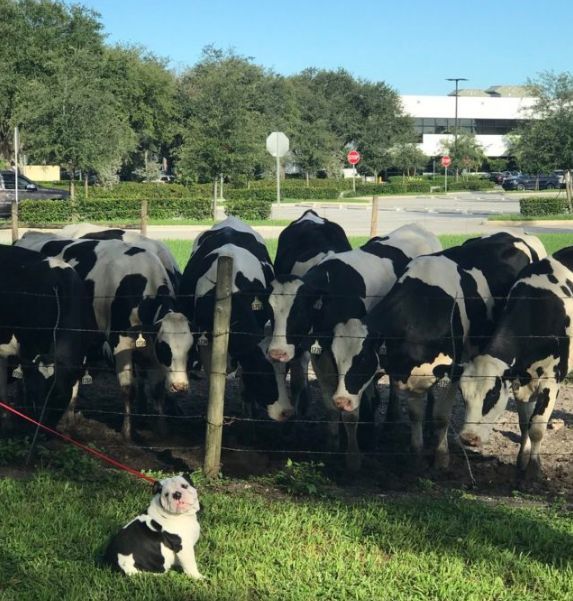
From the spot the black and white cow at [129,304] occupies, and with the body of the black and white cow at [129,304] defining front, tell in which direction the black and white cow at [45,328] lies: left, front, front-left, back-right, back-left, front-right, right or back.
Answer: right

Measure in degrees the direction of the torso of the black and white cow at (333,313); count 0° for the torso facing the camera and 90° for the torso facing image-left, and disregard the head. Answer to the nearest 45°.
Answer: approximately 45°

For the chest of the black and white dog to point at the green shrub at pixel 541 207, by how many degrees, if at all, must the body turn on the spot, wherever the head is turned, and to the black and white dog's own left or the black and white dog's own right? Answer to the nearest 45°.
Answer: approximately 90° to the black and white dog's own left

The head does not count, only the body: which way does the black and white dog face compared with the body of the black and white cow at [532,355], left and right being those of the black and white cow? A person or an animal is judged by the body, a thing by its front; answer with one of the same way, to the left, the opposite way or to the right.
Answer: to the left

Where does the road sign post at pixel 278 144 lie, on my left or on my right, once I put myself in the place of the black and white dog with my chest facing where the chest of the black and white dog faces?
on my left

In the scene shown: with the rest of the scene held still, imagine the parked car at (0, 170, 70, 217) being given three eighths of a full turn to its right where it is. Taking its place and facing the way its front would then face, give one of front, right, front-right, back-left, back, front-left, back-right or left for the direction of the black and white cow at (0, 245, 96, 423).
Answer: front-left

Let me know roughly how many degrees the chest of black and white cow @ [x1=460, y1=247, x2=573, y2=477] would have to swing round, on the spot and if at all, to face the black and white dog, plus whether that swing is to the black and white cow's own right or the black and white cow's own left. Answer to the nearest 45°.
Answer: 0° — it already faces it

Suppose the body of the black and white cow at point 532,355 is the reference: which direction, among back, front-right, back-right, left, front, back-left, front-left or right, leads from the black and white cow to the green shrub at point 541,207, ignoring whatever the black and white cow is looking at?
back-right

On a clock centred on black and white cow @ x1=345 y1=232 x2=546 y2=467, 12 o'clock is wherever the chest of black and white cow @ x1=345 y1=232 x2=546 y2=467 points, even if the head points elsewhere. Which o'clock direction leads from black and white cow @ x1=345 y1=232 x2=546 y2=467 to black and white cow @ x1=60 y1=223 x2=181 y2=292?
black and white cow @ x1=60 y1=223 x2=181 y2=292 is roughly at 3 o'clock from black and white cow @ x1=345 y1=232 x2=546 y2=467.

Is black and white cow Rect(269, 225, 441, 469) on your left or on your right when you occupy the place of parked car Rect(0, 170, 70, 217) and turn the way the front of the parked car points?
on your right

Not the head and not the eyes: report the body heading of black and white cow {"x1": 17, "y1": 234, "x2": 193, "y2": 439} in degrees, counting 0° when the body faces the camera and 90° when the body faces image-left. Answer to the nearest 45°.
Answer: approximately 315°

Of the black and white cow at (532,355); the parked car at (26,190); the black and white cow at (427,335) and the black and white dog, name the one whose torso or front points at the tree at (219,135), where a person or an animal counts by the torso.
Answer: the parked car

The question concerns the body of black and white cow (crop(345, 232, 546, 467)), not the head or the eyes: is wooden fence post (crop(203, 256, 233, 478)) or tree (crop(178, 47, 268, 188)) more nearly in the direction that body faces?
the wooden fence post

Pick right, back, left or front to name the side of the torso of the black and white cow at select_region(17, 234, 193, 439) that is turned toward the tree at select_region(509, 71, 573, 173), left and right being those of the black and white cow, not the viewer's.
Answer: left
